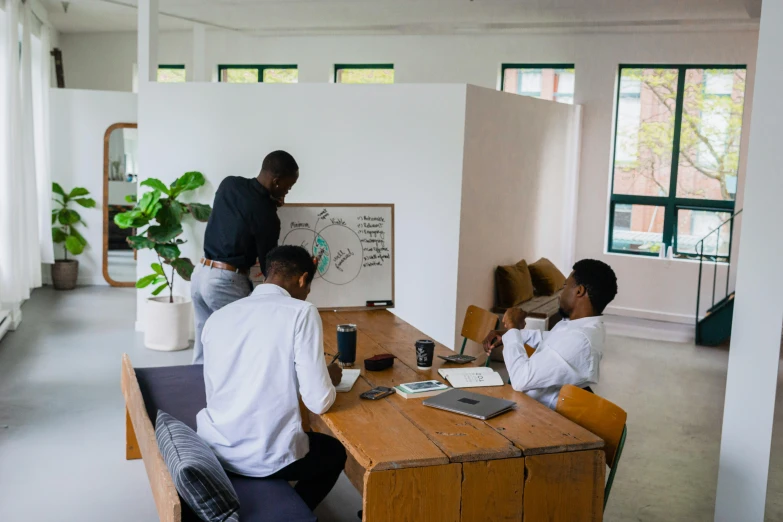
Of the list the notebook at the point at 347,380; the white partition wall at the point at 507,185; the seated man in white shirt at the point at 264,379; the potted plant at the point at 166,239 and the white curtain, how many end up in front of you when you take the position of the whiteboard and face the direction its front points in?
2

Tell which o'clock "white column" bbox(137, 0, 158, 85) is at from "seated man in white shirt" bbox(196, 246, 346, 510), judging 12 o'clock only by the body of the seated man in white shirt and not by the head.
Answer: The white column is roughly at 10 o'clock from the seated man in white shirt.

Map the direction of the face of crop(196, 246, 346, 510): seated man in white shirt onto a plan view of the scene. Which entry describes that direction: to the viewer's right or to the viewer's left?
to the viewer's right

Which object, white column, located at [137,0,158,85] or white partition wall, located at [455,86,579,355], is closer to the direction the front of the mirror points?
the white column

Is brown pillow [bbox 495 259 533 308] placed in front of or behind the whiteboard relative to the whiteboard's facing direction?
behind

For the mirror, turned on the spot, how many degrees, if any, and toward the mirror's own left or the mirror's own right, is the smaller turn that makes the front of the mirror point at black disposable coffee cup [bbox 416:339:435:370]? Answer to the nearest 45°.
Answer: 0° — it already faces it

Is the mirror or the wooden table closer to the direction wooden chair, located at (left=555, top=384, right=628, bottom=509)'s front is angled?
the wooden table

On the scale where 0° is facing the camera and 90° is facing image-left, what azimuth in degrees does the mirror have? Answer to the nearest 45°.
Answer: approximately 0°

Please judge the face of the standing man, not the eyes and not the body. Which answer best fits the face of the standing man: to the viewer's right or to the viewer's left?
to the viewer's right

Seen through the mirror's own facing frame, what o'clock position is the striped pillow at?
The striped pillow is roughly at 12 o'clock from the mirror.

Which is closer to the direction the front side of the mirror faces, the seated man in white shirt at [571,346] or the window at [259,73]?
the seated man in white shirt
